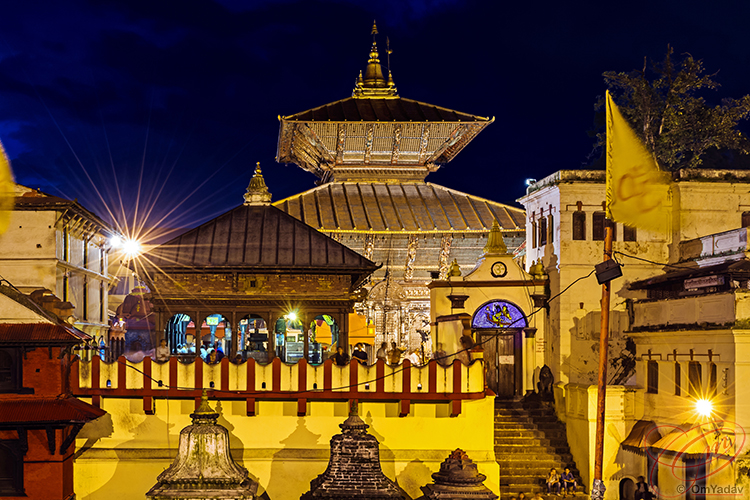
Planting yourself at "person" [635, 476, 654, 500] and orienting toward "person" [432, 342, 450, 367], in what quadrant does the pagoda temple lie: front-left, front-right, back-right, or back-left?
front-right

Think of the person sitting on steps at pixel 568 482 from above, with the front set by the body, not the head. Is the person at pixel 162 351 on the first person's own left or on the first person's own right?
on the first person's own right

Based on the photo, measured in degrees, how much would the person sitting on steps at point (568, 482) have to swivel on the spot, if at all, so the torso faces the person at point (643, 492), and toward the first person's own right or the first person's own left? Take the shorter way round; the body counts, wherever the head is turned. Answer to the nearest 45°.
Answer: approximately 90° to the first person's own left

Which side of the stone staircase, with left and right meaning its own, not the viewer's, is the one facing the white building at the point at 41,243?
right

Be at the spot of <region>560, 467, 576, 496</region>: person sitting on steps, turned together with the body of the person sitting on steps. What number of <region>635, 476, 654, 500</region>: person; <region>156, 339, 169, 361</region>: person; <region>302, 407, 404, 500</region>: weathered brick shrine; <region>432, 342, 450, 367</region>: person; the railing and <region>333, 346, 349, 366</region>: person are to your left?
1

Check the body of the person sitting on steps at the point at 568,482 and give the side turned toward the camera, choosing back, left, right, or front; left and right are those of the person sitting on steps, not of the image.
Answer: front

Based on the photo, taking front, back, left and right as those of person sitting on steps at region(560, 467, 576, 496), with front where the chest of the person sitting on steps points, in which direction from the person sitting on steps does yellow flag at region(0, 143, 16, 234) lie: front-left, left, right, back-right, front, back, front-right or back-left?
right

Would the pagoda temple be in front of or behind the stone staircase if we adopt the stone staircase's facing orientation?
behind

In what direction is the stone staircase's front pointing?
toward the camera

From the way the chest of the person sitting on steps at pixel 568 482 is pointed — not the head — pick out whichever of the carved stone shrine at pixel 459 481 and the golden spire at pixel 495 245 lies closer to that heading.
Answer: the carved stone shrine
